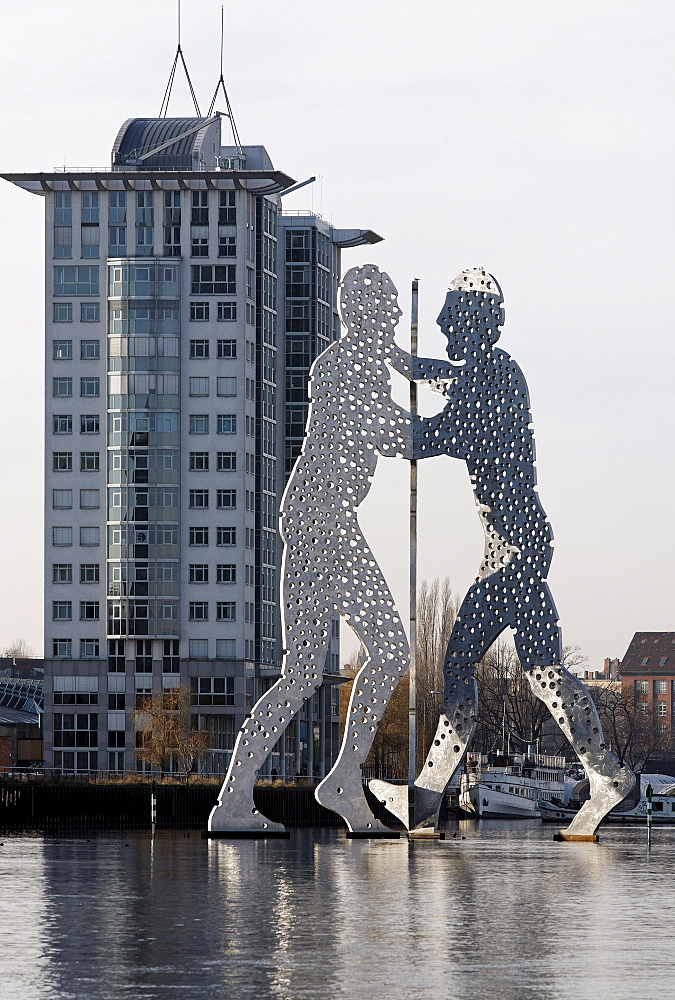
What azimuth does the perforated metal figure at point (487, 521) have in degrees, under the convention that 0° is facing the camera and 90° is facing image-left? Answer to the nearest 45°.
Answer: approximately 90°

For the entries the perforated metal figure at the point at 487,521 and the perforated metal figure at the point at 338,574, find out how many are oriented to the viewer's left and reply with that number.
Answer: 1

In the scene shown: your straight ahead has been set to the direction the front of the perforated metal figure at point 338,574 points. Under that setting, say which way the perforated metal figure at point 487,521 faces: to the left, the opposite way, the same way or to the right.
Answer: the opposite way

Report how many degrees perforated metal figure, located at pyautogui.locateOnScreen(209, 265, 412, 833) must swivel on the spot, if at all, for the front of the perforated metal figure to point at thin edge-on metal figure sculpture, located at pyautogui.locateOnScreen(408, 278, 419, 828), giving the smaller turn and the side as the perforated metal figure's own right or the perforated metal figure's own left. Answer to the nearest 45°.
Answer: approximately 45° to the perforated metal figure's own left

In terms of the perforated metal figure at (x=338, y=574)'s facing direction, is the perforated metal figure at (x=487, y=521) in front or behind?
in front

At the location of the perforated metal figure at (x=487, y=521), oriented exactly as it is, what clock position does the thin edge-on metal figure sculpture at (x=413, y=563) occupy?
The thin edge-on metal figure sculpture is roughly at 12 o'clock from the perforated metal figure.

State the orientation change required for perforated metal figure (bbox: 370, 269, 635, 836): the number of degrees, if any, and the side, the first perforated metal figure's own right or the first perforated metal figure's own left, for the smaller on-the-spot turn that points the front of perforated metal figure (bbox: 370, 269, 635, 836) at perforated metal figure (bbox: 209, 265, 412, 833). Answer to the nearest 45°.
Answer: approximately 45° to the first perforated metal figure's own left

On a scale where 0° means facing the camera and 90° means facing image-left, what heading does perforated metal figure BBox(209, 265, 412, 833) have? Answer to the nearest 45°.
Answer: approximately 270°
